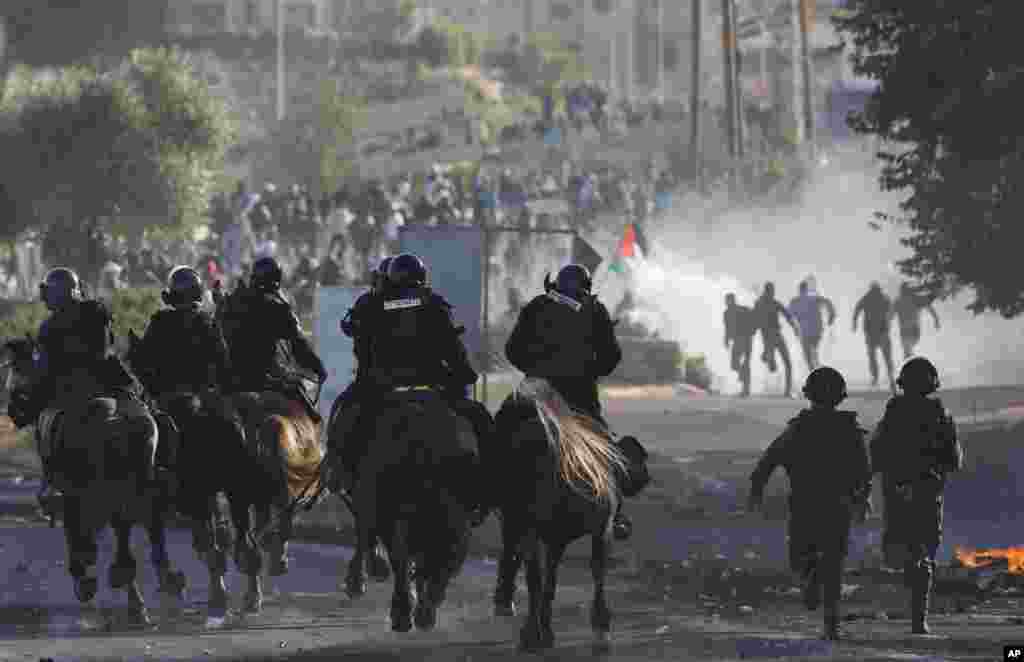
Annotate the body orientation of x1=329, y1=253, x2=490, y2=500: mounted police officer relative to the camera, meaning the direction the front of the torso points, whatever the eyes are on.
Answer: away from the camera

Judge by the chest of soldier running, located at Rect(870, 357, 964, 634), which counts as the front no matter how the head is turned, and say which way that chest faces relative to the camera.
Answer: away from the camera

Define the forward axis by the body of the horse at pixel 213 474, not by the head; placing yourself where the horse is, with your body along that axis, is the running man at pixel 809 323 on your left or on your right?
on your right

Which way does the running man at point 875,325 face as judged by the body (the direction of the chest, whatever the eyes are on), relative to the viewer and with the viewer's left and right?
facing away from the viewer

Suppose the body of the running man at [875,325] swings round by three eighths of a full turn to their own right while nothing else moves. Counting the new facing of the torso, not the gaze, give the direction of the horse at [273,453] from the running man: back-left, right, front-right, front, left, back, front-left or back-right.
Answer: front-right

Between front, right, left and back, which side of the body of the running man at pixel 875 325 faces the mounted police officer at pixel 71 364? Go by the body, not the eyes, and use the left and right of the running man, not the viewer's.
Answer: back

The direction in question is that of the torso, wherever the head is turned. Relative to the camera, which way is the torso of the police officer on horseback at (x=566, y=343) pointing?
away from the camera

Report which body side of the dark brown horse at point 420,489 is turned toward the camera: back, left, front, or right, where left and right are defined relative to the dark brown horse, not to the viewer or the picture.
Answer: back

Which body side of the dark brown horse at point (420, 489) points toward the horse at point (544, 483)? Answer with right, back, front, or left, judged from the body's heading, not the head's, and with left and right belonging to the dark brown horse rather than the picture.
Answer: right

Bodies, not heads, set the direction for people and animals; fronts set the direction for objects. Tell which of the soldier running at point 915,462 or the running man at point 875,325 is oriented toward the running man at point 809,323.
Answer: the soldier running
